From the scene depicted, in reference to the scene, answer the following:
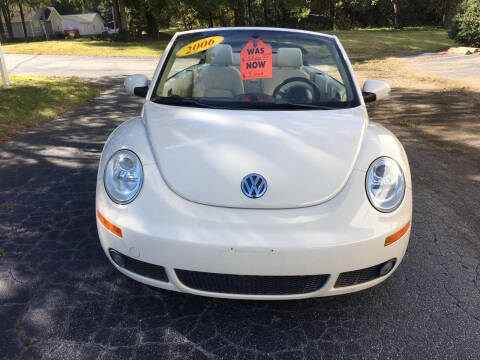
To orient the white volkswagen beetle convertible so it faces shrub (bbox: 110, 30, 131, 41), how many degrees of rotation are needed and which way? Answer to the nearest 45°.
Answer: approximately 180°

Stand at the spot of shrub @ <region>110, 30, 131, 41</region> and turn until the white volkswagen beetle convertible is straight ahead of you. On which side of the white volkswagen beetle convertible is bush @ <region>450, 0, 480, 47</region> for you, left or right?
left

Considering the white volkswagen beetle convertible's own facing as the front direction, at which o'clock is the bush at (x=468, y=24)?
The bush is roughly at 7 o'clock from the white volkswagen beetle convertible.

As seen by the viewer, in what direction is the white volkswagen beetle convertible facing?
toward the camera

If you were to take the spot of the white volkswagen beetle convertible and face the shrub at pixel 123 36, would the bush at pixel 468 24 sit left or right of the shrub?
right
